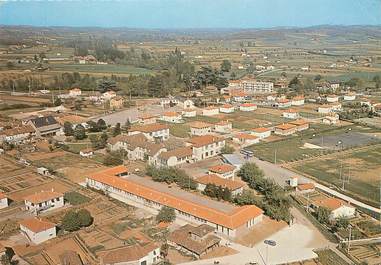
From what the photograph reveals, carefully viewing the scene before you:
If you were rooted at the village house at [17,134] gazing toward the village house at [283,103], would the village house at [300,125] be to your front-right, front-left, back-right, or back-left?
front-right

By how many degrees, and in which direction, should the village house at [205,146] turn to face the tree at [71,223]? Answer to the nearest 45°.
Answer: approximately 90° to its right

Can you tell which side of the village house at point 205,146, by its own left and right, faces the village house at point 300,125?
left

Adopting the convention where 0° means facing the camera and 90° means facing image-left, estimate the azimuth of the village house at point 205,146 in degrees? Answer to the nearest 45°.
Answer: approximately 315°

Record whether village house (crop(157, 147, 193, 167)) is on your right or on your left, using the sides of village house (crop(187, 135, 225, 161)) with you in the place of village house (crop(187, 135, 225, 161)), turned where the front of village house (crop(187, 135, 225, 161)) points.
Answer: on your right

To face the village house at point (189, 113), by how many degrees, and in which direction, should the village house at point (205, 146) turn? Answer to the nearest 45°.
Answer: approximately 135° to its left

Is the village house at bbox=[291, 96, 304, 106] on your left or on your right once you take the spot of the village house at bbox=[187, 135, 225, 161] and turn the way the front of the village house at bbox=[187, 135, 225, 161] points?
on your left

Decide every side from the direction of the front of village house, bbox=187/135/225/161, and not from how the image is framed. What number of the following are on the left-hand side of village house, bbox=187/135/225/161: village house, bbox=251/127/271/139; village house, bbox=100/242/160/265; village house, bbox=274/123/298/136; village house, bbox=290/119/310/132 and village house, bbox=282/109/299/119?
4

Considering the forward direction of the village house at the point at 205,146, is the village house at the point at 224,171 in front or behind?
in front

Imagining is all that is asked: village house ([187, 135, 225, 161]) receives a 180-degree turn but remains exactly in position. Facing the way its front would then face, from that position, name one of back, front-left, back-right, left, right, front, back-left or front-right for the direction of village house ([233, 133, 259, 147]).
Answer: right

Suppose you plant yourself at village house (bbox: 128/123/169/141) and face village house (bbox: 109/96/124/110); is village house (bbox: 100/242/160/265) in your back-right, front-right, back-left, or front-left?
back-left

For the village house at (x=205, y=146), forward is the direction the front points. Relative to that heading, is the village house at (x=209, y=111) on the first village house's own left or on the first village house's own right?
on the first village house's own left

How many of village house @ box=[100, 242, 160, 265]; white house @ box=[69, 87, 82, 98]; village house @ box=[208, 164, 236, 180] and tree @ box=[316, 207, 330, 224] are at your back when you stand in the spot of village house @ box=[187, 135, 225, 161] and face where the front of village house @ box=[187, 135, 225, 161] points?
1
